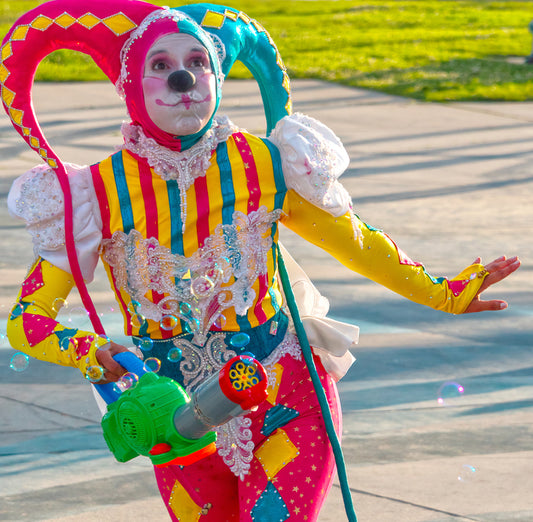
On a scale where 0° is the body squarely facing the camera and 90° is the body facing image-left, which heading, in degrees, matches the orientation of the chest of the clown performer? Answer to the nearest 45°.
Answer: approximately 0°
